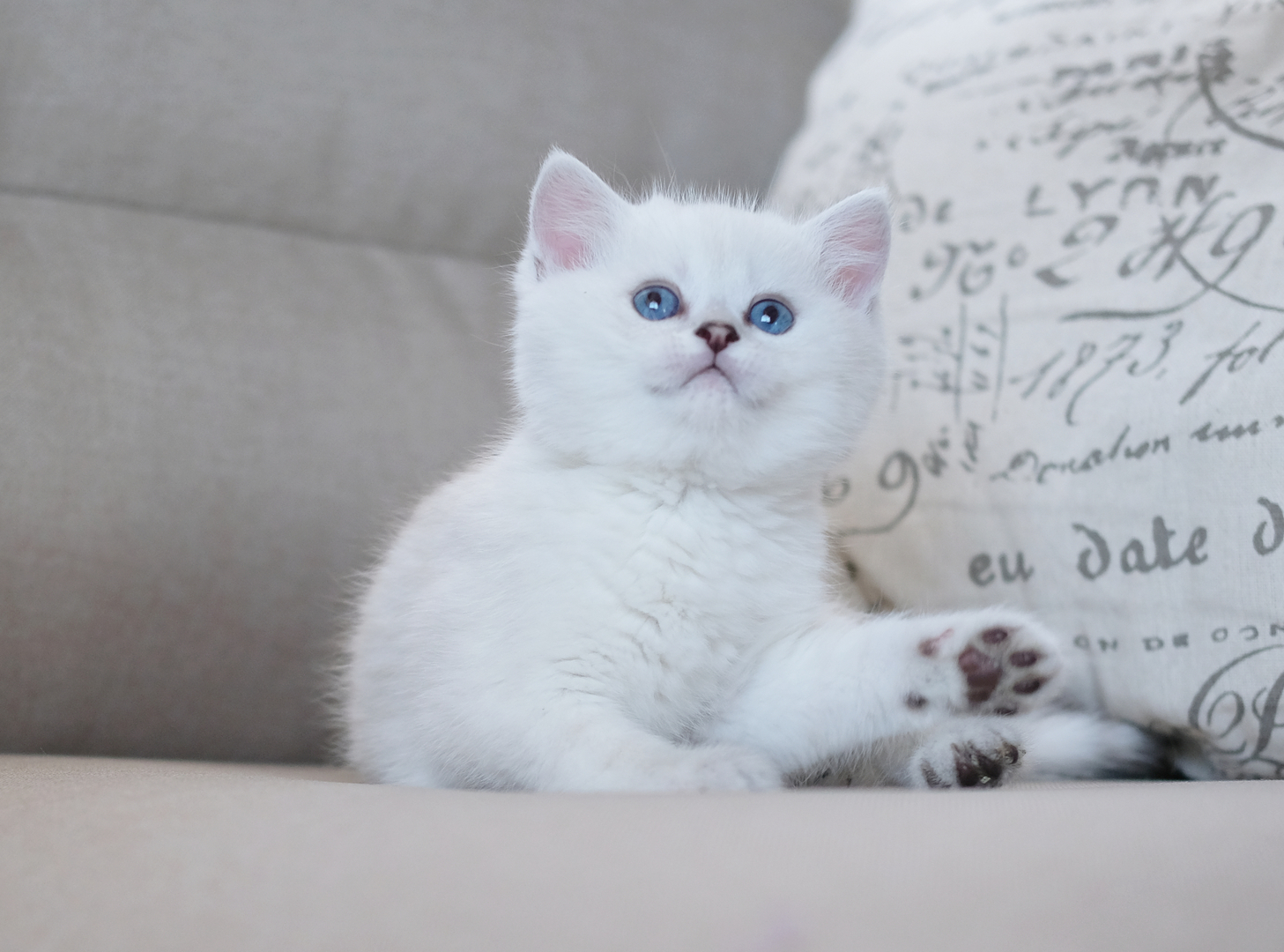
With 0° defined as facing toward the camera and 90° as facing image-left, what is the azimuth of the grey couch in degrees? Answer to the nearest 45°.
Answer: approximately 0°
